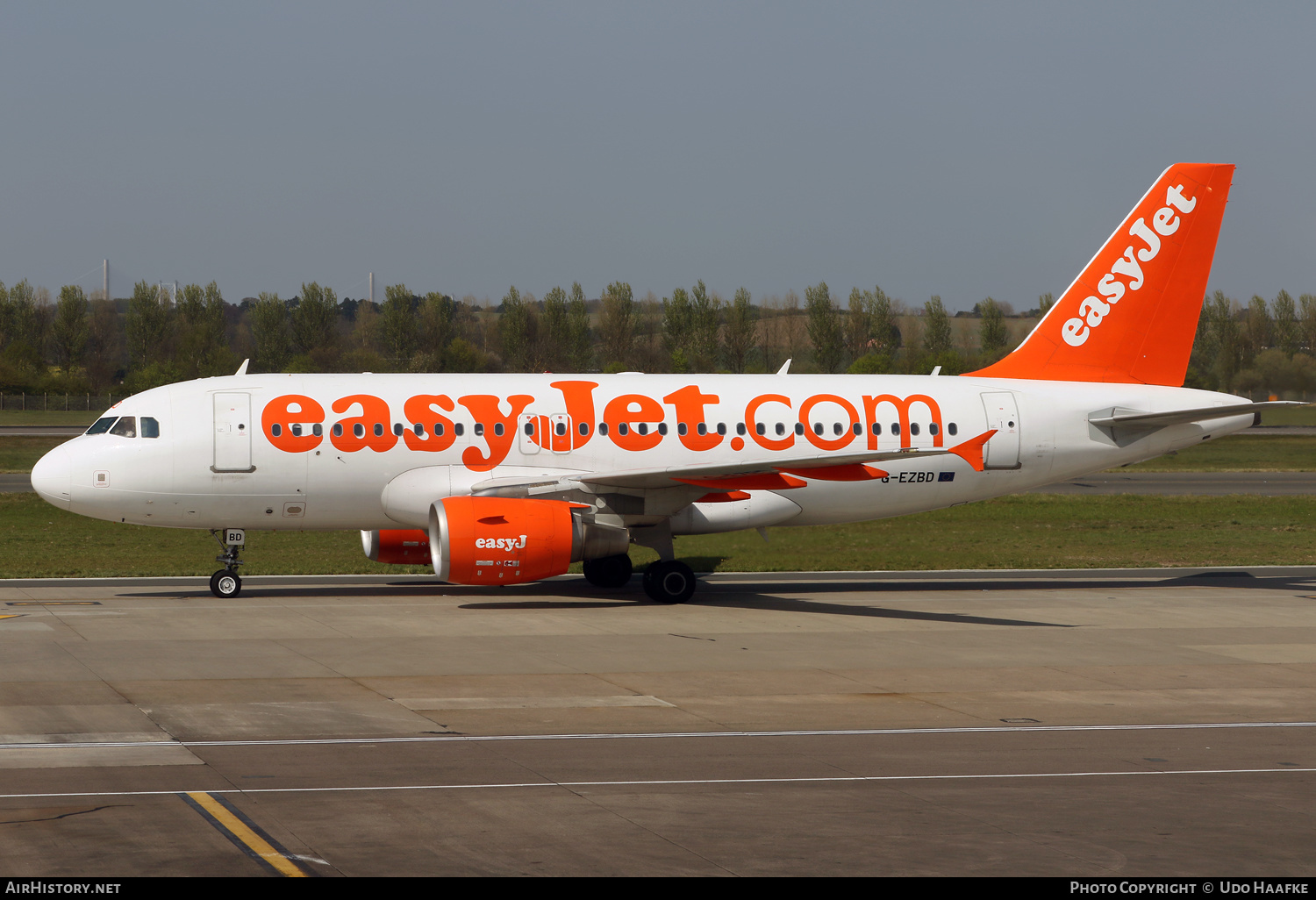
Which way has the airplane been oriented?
to the viewer's left
